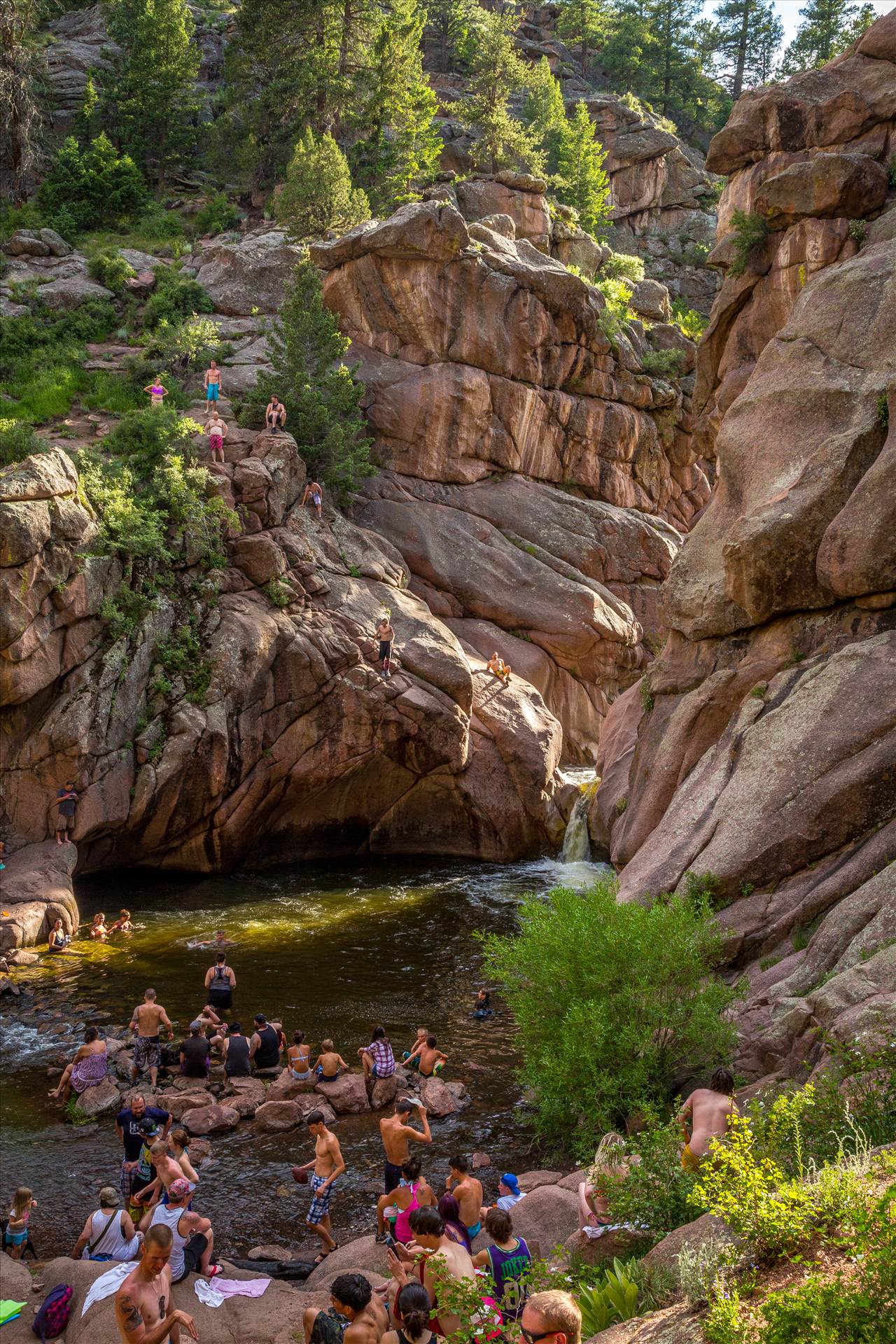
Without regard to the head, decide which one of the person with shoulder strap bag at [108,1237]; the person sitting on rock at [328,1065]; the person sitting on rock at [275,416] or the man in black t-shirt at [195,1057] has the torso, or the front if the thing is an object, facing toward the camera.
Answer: the person sitting on rock at [275,416]

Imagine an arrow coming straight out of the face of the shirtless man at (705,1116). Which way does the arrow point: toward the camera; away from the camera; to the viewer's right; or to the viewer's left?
away from the camera

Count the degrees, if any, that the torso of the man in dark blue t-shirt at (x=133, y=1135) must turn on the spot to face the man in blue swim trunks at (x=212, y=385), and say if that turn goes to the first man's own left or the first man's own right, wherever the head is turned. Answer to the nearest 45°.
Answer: approximately 180°

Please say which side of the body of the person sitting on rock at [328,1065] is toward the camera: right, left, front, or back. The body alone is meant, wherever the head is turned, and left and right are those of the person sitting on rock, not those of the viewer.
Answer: back

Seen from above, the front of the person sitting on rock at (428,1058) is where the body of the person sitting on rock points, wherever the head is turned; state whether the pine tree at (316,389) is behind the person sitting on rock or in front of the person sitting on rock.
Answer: in front

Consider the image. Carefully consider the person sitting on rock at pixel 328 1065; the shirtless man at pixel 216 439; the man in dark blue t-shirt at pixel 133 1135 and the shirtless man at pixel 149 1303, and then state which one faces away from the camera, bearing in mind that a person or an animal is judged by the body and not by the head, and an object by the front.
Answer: the person sitting on rock

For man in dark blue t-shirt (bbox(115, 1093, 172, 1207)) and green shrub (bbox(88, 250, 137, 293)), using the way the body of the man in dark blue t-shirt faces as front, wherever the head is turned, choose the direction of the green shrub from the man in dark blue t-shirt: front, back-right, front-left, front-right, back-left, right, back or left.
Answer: back

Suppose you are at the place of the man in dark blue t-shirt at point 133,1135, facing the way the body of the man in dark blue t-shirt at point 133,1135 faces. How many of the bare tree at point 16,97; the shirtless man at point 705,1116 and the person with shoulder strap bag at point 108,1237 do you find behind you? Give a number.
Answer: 1

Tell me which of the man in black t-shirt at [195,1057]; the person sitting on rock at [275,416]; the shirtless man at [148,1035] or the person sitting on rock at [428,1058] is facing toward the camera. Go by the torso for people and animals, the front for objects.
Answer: the person sitting on rock at [275,416]

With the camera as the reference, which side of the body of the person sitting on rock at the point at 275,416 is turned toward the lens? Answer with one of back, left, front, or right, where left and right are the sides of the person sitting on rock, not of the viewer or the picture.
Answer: front

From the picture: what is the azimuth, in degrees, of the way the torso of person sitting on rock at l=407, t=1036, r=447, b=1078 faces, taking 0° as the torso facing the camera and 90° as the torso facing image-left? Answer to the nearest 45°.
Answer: approximately 180°

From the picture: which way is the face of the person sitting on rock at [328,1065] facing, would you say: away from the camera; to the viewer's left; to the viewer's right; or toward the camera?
away from the camera

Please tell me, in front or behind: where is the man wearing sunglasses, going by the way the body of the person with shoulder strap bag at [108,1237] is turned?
behind

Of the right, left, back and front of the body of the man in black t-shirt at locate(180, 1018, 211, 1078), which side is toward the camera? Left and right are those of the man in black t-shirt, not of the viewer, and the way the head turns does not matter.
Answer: back
